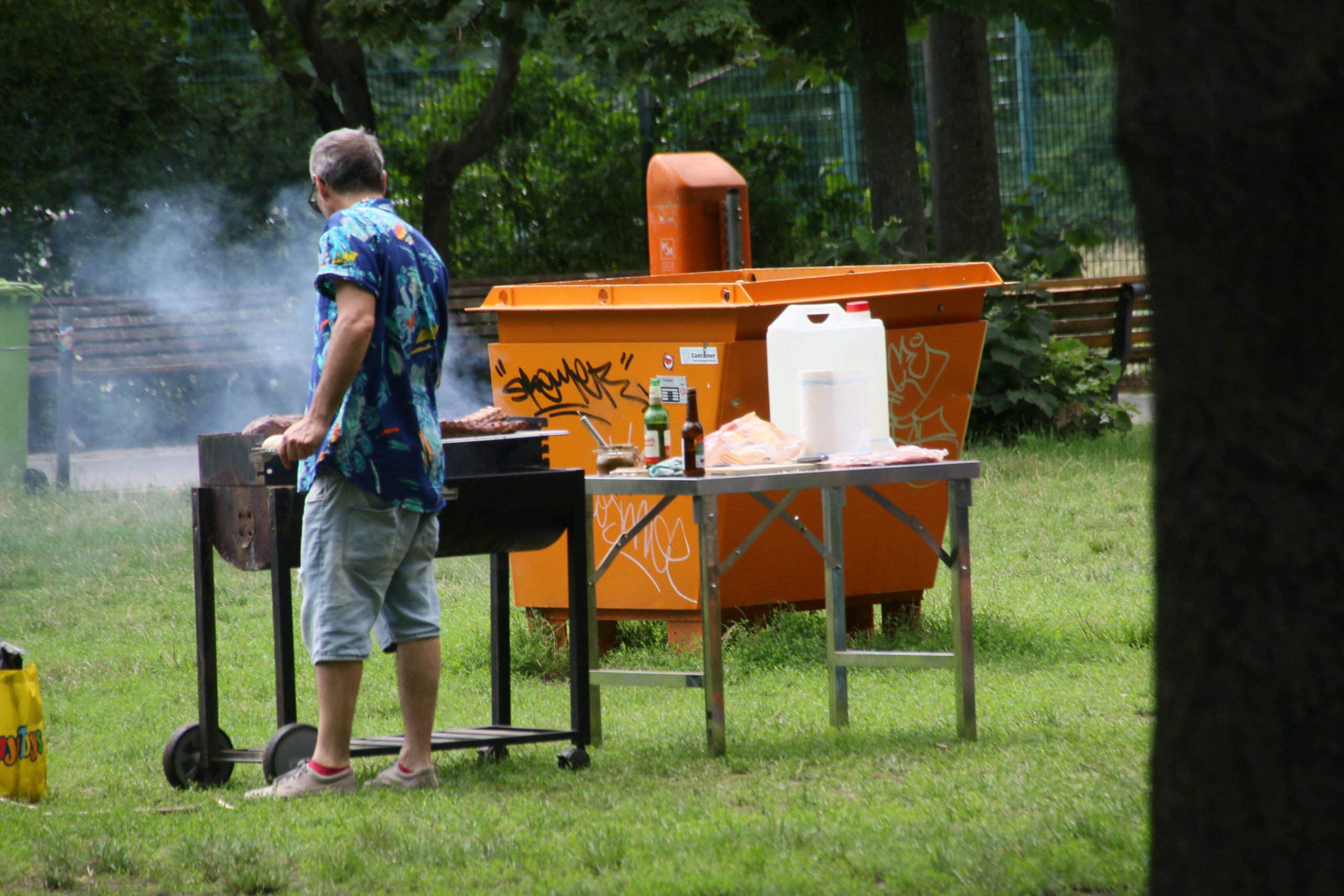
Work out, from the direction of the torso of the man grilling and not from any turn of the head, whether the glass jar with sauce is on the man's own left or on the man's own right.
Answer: on the man's own right

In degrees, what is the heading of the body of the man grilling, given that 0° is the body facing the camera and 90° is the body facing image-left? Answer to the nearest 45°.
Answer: approximately 135°

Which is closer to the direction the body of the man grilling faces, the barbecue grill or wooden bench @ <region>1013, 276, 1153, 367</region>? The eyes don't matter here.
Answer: the barbecue grill

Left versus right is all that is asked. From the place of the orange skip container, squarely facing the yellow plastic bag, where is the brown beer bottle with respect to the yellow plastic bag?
left

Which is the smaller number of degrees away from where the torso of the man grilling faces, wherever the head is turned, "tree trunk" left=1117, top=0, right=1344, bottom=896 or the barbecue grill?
the barbecue grill

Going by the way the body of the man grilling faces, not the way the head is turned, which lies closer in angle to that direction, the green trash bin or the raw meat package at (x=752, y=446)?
the green trash bin

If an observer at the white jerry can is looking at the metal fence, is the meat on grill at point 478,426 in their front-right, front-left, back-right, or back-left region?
back-left

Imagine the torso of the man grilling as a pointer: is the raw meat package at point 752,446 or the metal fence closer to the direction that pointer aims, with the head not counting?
the metal fence

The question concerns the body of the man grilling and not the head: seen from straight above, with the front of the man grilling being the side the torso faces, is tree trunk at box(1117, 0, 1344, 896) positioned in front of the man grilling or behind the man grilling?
behind

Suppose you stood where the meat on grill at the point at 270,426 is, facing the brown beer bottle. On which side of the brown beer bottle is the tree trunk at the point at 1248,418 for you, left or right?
right

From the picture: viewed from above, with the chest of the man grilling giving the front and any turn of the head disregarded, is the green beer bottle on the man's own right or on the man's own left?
on the man's own right
